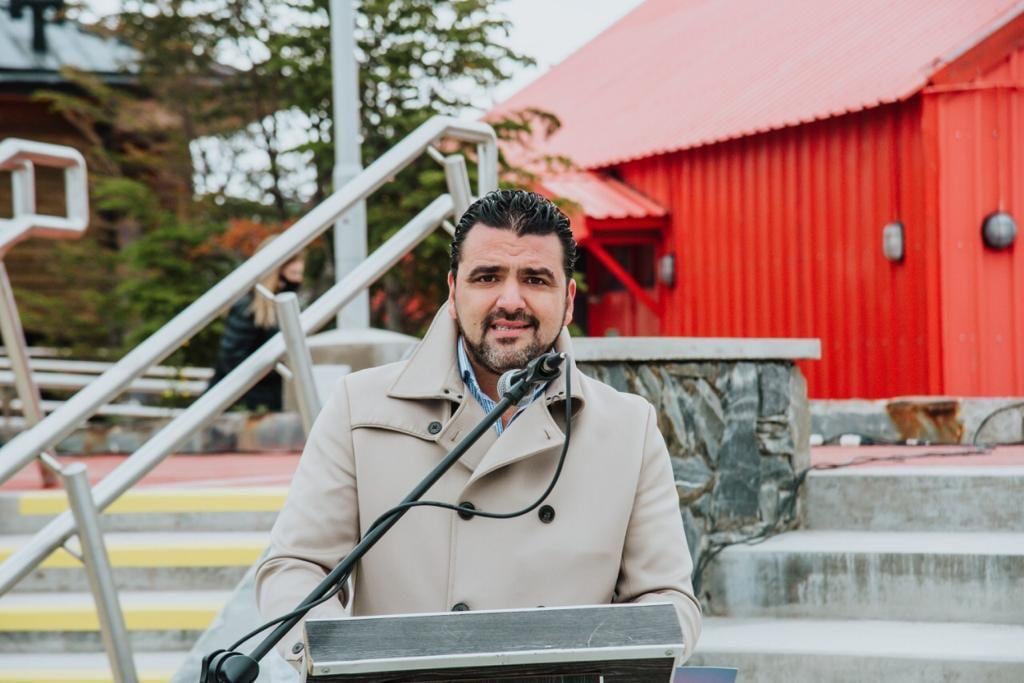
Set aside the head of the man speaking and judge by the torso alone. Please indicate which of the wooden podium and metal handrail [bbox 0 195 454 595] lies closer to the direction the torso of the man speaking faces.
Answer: the wooden podium

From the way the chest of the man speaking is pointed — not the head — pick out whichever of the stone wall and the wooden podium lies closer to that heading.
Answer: the wooden podium

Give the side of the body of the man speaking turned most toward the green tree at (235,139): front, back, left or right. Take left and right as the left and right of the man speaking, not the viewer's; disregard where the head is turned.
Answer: back

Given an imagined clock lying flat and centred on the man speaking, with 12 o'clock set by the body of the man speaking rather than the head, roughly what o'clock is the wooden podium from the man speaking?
The wooden podium is roughly at 12 o'clock from the man speaking.

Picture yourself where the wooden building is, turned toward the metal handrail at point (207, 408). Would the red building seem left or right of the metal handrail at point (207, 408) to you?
left

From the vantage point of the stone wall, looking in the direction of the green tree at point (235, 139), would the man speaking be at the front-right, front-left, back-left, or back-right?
back-left

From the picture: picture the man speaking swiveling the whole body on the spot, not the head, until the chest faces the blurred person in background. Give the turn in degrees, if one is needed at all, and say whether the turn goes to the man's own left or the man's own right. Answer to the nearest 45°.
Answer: approximately 180°

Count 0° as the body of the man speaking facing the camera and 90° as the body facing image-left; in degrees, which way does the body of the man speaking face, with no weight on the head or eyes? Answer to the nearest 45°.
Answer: approximately 0°

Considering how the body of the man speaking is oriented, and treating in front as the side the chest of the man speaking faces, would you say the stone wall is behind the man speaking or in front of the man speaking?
behind

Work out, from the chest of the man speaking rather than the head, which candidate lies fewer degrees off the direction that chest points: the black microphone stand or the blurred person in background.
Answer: the black microphone stand

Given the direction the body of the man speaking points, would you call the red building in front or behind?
behind
